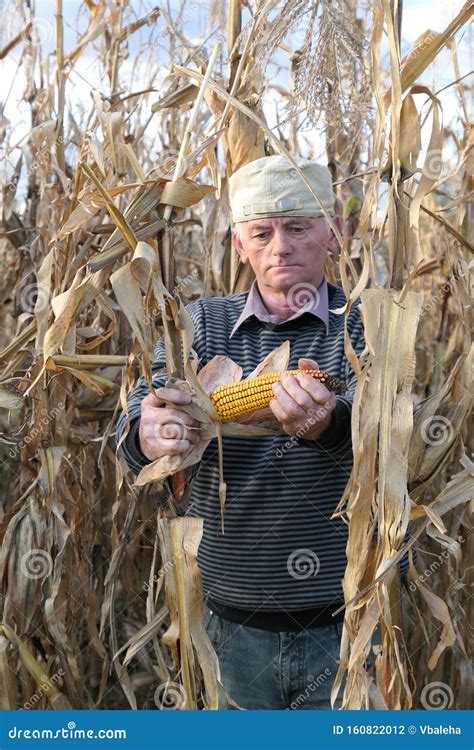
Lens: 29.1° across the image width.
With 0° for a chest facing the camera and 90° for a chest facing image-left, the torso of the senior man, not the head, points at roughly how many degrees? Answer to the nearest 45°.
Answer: approximately 0°
